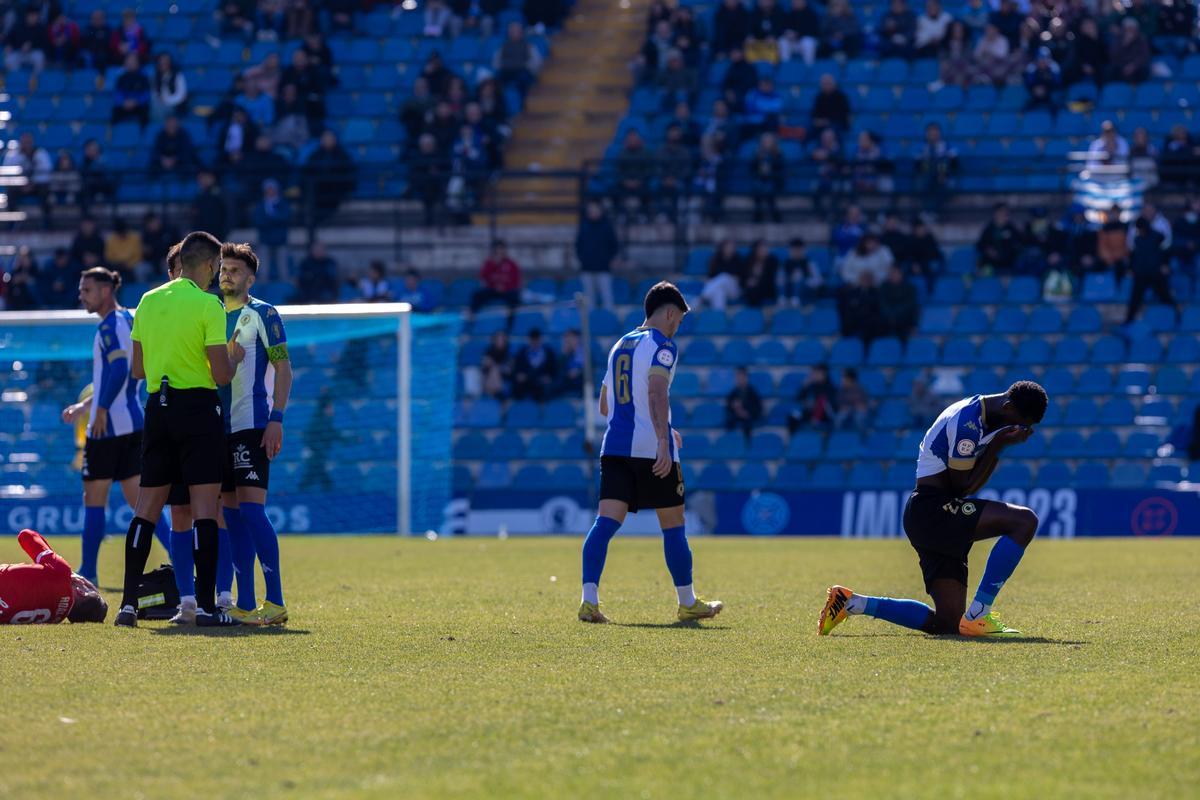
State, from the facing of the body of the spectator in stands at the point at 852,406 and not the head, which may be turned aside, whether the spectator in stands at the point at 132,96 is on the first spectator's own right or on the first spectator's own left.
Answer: on the first spectator's own right

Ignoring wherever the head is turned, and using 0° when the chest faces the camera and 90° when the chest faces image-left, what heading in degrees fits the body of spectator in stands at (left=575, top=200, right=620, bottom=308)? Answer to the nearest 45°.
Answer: approximately 0°

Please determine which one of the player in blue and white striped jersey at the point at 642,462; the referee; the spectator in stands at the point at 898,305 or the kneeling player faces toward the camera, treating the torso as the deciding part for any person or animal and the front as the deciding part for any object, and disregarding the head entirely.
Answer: the spectator in stands

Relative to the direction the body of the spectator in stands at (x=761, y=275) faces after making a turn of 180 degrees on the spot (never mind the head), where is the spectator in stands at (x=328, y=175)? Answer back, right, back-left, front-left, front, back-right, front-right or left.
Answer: left

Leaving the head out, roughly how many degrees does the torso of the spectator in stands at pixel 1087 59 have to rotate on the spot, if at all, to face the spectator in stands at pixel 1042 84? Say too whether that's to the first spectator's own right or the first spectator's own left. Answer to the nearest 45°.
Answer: approximately 45° to the first spectator's own right

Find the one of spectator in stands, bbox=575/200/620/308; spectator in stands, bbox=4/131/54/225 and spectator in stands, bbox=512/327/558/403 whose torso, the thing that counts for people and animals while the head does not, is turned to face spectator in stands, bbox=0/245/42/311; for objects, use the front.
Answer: spectator in stands, bbox=4/131/54/225

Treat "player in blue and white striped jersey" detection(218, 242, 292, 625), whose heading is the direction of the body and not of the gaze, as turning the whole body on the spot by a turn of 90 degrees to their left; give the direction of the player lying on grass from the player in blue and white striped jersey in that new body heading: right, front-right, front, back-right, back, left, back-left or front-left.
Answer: back-right

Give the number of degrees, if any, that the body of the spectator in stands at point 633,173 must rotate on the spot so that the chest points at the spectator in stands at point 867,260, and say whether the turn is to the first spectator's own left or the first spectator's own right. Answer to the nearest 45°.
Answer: approximately 90° to the first spectator's own left

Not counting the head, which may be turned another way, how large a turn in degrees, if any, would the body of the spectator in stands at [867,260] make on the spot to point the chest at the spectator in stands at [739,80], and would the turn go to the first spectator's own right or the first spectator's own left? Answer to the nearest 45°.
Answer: approximately 135° to the first spectator's own right

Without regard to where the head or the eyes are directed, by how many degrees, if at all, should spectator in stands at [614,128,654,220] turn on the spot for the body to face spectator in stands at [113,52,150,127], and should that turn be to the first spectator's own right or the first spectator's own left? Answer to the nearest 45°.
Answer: approximately 90° to the first spectator's own right
